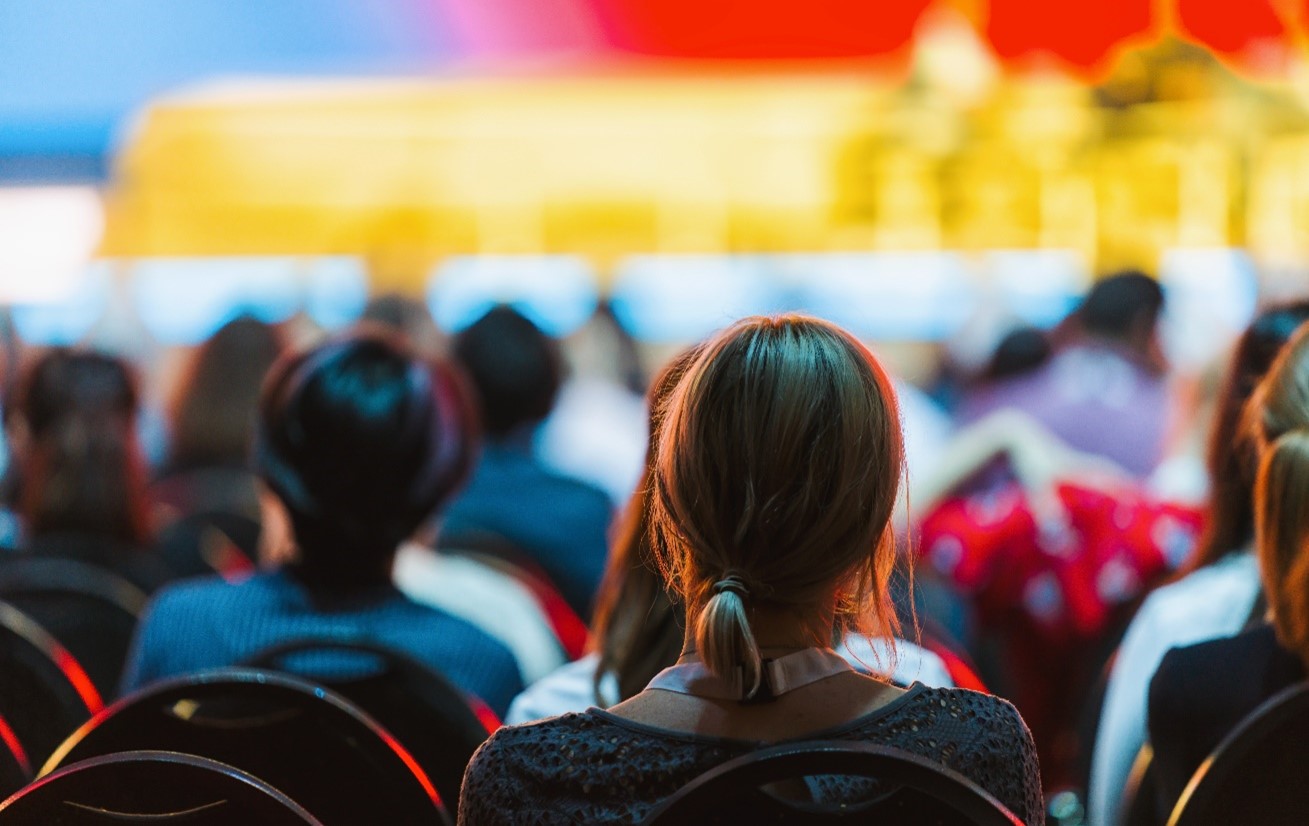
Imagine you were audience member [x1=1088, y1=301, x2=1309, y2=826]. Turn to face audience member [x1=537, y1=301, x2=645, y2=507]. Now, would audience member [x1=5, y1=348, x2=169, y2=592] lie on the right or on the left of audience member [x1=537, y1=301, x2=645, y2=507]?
left

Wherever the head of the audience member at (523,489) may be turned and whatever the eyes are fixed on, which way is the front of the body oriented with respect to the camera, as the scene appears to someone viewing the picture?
away from the camera

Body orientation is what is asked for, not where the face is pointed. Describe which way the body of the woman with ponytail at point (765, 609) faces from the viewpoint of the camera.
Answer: away from the camera

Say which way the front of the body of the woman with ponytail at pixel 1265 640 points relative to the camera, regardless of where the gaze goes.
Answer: away from the camera

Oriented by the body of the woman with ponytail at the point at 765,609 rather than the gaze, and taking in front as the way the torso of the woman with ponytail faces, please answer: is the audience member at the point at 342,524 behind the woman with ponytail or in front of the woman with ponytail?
in front

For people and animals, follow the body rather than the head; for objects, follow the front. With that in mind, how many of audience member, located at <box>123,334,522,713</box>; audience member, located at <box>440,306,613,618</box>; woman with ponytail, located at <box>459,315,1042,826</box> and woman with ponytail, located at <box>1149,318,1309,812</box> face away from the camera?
4

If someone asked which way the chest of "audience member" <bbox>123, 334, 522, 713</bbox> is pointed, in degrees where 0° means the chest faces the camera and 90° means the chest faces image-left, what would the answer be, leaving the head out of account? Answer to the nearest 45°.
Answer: approximately 180°

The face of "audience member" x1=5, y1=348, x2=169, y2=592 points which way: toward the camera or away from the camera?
away from the camera

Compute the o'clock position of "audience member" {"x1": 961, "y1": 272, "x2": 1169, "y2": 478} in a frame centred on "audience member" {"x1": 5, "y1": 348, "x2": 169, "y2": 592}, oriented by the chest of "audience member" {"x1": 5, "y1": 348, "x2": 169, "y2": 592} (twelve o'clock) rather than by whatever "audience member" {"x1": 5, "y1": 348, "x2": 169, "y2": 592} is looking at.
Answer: "audience member" {"x1": 961, "y1": 272, "x2": 1169, "y2": 478} is roughly at 3 o'clock from "audience member" {"x1": 5, "y1": 348, "x2": 169, "y2": 592}.

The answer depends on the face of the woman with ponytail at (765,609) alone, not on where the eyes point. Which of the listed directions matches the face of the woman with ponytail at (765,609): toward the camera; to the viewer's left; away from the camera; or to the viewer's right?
away from the camera

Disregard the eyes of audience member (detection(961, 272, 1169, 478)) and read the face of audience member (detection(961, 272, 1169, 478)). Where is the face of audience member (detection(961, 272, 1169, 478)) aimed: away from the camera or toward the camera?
away from the camera

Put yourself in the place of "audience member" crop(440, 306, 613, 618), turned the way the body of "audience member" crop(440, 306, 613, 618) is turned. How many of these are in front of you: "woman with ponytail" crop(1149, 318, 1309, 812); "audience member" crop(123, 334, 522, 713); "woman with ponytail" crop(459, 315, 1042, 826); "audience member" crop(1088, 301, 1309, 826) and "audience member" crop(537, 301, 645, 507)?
1

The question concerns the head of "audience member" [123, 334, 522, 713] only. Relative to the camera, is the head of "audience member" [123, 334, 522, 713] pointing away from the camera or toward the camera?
away from the camera

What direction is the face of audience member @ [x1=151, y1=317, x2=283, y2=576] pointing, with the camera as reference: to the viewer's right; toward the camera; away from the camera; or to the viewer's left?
away from the camera

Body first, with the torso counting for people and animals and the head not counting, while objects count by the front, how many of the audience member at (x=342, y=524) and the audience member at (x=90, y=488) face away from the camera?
2

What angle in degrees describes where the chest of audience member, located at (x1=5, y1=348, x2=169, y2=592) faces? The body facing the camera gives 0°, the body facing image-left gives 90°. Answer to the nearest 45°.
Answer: approximately 180°
